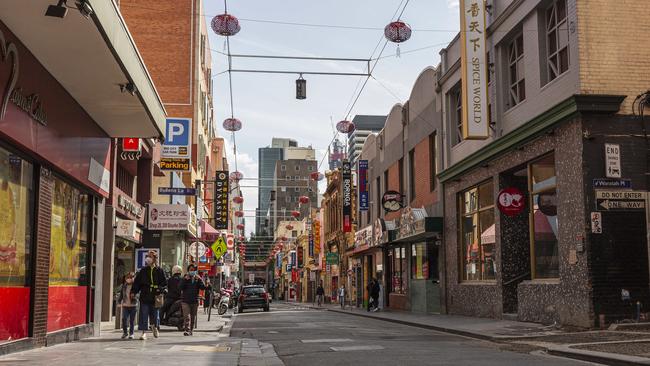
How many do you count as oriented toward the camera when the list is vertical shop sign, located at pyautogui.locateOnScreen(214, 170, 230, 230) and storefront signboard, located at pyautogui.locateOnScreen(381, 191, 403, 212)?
2

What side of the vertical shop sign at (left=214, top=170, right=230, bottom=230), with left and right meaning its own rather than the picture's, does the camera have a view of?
front

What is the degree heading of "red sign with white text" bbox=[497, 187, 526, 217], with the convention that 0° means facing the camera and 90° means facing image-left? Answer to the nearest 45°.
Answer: approximately 0°

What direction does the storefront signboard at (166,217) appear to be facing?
toward the camera

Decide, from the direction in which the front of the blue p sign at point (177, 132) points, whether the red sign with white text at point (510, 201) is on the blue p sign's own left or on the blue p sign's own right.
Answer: on the blue p sign's own left

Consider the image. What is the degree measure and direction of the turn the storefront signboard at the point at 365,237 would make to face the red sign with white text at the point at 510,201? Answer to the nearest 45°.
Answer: approximately 45° to its left

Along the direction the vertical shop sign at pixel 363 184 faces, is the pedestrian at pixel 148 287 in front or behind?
in front

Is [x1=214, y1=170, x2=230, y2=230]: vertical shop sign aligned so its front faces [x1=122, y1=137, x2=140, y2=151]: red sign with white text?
yes

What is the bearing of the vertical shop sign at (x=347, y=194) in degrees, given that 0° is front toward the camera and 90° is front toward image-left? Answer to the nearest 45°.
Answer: approximately 0°

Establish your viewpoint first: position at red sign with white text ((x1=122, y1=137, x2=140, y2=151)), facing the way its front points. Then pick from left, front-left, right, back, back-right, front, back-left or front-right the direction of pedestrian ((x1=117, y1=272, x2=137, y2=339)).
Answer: front

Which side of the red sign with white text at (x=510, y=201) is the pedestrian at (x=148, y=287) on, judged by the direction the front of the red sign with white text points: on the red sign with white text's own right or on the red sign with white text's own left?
on the red sign with white text's own right

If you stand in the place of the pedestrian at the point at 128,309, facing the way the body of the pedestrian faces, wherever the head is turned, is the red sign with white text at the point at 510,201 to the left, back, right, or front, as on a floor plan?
left

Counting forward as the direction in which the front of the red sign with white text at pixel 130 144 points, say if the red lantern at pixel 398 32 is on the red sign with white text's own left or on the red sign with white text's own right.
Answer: on the red sign with white text's own left
